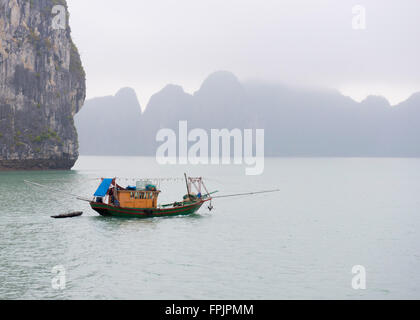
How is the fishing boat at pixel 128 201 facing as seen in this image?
to the viewer's right

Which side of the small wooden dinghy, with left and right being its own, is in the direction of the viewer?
right

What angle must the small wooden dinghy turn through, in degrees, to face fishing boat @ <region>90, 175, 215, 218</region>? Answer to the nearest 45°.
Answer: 0° — it already faces it

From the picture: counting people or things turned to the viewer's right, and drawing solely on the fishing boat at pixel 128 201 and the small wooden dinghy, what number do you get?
2

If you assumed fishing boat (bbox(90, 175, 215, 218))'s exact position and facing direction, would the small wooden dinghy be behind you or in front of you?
behind
